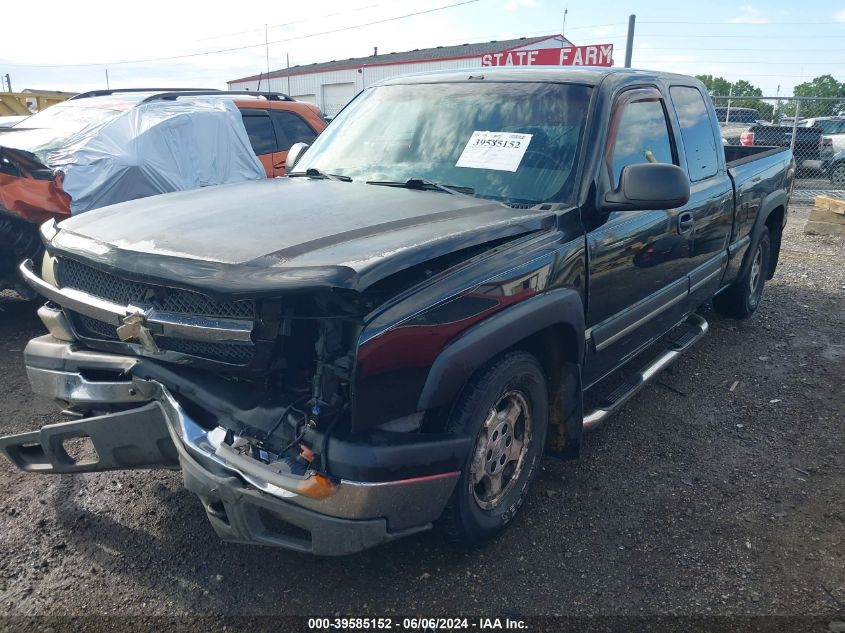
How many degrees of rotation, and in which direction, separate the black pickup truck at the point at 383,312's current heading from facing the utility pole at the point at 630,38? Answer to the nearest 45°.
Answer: approximately 135° to its right

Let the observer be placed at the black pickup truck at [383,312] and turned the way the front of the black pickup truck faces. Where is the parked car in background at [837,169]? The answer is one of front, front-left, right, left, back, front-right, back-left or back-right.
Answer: back

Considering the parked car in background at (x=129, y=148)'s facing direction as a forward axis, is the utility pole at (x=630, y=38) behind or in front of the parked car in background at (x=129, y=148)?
behind

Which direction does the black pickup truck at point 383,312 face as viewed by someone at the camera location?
facing the viewer and to the left of the viewer

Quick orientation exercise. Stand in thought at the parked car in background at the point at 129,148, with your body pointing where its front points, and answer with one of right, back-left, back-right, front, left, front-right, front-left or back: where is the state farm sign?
back

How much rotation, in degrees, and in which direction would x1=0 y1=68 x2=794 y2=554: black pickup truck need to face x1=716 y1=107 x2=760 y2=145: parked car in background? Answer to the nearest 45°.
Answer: approximately 180°

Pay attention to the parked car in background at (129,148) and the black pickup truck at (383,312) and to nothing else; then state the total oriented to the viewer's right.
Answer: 0

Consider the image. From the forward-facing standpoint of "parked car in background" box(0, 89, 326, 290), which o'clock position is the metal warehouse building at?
The metal warehouse building is roughly at 5 o'clock from the parked car in background.

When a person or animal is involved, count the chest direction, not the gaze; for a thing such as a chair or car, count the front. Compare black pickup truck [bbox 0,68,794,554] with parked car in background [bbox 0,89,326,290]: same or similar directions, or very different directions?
same or similar directions

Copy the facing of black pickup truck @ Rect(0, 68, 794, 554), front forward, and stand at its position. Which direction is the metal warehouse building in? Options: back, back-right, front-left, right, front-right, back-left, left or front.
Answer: back-right

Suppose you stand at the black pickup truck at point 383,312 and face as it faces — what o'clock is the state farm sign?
The state farm sign is roughly at 5 o'clock from the black pickup truck.
